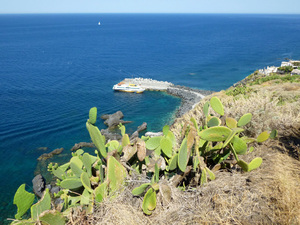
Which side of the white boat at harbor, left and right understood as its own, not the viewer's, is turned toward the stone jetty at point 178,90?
back

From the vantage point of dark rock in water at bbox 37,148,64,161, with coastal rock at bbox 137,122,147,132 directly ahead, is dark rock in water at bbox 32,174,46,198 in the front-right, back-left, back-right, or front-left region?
back-right

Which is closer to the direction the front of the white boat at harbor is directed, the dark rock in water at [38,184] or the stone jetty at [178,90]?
the dark rock in water

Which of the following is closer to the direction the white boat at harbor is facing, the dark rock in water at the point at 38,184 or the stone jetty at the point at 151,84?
the dark rock in water

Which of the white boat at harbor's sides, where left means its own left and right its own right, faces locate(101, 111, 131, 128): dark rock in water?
left

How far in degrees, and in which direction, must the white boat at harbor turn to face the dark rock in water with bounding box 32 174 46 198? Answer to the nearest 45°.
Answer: approximately 90° to its left

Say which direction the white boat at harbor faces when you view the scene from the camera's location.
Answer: facing to the left of the viewer

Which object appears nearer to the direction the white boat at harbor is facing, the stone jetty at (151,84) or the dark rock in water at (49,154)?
the dark rock in water

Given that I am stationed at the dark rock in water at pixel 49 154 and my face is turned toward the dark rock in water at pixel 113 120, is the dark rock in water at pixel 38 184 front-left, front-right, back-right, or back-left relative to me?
back-right

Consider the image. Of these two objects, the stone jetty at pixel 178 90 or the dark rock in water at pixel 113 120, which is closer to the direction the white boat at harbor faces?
the dark rock in water

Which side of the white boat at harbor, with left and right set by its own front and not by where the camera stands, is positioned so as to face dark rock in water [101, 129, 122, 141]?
left

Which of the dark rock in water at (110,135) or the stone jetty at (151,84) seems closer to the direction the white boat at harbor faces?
the dark rock in water

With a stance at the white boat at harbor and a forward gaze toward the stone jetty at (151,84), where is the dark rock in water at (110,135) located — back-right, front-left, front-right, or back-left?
back-right
